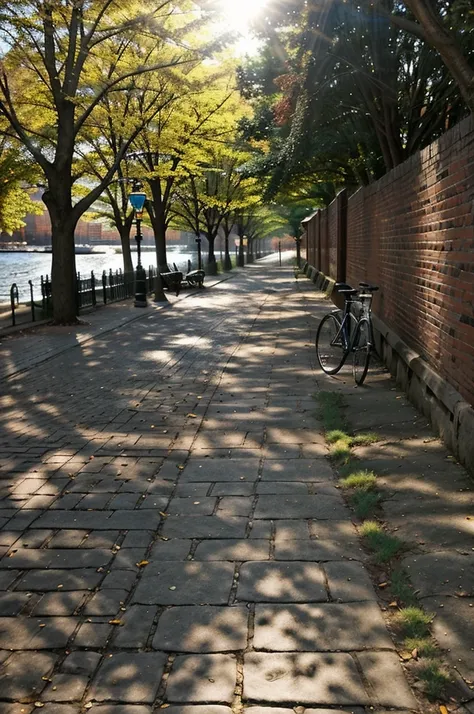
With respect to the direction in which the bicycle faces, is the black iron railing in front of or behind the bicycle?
behind

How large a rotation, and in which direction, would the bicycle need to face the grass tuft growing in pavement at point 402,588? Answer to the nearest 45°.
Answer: approximately 45° to its right

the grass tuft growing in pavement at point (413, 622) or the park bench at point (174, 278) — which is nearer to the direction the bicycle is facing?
the grass tuft growing in pavement

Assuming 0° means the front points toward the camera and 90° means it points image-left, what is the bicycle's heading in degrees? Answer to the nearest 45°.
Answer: approximately 315°

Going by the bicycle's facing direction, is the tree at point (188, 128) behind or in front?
behind

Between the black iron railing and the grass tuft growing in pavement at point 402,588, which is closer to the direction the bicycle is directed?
the grass tuft growing in pavement

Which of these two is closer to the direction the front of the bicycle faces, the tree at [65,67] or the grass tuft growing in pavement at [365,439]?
the grass tuft growing in pavement
